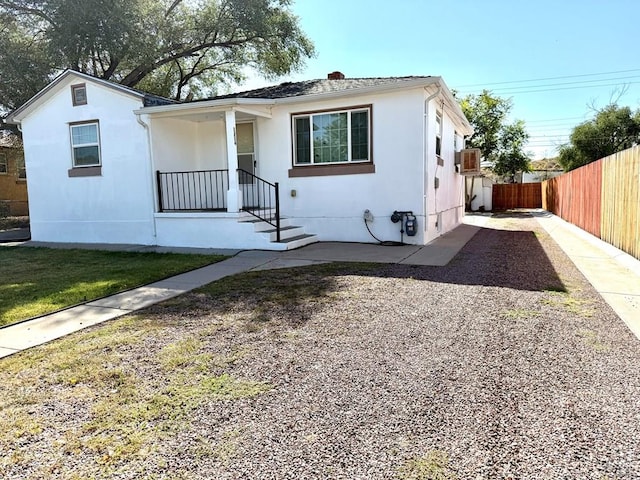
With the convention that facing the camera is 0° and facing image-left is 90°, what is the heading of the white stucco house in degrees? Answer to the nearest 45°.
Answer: approximately 0°

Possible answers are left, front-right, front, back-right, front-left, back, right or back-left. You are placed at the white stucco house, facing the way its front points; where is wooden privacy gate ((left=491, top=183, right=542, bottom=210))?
back-left

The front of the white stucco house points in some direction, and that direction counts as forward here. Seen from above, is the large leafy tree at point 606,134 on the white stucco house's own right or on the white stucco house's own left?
on the white stucco house's own left

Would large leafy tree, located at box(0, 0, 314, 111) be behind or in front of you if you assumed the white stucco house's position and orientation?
behind

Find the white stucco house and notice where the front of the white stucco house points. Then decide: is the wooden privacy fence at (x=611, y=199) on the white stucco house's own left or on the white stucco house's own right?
on the white stucco house's own left

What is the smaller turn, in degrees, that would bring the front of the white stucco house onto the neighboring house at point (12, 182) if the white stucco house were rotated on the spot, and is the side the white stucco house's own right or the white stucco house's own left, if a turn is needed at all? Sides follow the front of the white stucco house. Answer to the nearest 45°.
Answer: approximately 135° to the white stucco house's own right
